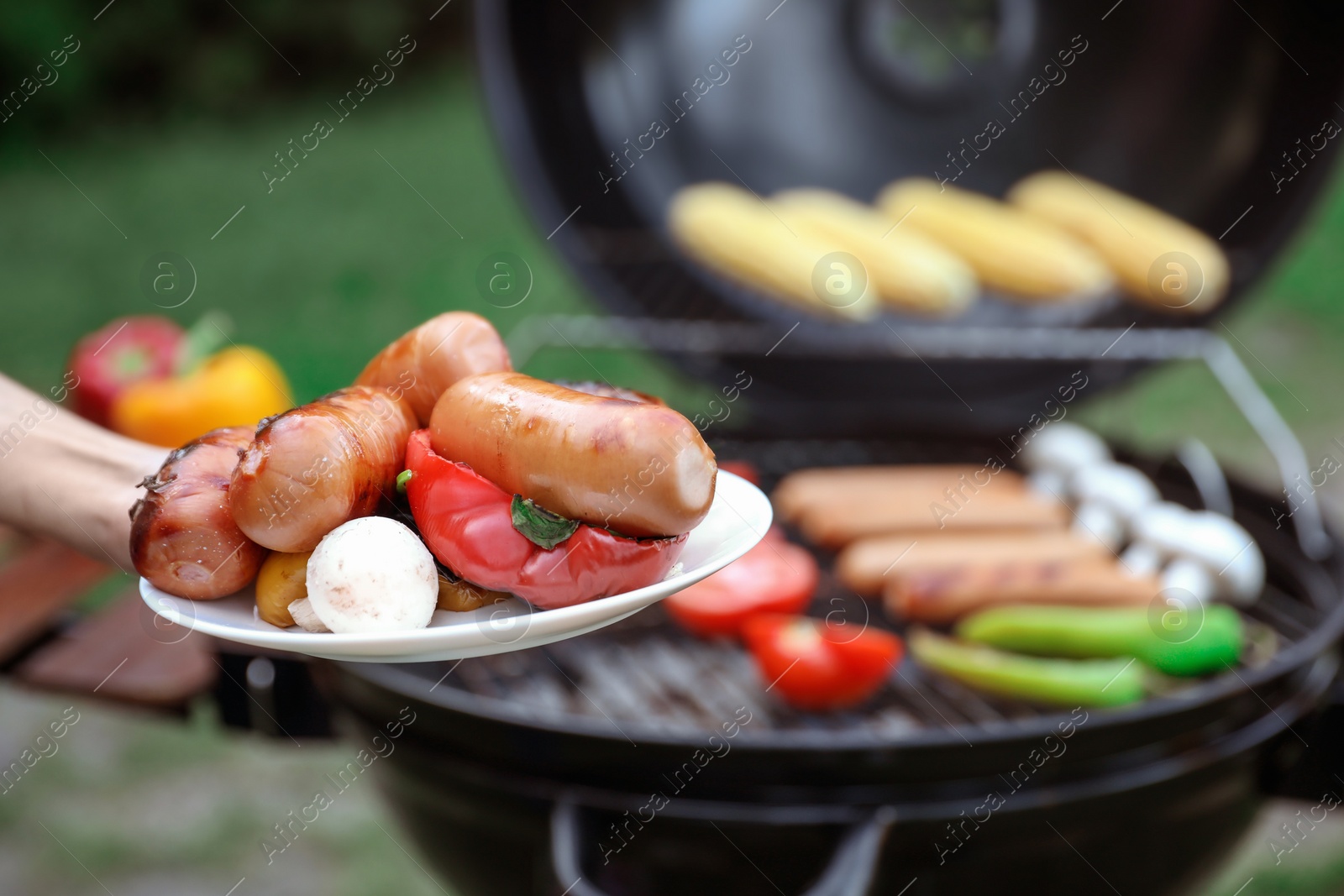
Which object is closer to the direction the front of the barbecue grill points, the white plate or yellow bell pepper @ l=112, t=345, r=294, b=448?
the white plate

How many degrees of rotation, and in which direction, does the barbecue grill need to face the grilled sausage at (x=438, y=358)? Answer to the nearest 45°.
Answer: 0° — it already faces it

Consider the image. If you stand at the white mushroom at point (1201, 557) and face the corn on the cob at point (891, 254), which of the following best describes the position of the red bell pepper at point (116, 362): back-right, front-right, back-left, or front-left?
front-left

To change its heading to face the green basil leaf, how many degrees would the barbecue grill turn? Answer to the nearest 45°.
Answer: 0° — it already faces it

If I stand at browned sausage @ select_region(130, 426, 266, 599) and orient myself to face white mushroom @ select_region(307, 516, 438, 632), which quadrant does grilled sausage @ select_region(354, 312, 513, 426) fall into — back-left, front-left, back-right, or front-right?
front-left

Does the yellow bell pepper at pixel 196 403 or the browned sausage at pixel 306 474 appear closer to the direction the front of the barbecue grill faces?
the browned sausage

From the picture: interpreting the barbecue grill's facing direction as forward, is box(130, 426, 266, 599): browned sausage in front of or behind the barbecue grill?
in front

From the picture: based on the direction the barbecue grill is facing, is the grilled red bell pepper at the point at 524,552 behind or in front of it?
in front

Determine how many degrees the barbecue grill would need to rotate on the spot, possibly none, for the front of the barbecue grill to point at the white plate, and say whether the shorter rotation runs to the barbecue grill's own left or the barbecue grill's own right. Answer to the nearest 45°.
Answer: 0° — it already faces it

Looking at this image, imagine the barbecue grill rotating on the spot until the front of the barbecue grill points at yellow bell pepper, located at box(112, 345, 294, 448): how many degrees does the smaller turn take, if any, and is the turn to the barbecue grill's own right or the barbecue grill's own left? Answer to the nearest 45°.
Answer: approximately 90° to the barbecue grill's own right

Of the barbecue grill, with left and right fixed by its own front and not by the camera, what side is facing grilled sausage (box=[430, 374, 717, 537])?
front

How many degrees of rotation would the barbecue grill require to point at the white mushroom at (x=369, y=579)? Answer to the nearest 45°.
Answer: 0° — it already faces it

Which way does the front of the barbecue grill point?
toward the camera
